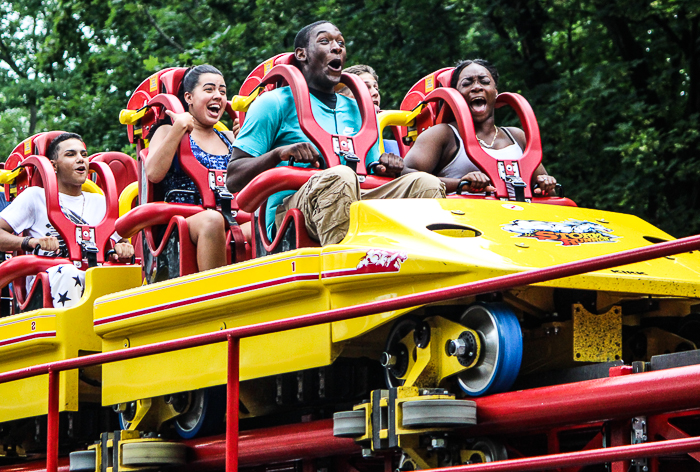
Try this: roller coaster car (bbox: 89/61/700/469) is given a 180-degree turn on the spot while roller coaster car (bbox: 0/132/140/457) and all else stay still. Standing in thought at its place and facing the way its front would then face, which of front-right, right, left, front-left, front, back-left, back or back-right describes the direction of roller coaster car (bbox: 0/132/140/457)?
front

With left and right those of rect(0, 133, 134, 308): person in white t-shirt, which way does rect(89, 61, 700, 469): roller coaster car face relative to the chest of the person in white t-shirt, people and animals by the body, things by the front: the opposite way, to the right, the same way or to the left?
the same way

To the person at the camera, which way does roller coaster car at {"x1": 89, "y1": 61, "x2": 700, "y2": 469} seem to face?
facing the viewer and to the right of the viewer

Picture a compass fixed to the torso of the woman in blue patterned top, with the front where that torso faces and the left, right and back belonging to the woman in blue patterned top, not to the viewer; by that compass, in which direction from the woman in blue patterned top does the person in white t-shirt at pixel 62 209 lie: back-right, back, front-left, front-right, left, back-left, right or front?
back

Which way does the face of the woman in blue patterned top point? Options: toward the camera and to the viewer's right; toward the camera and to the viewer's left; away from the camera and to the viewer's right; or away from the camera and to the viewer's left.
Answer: toward the camera and to the viewer's right
